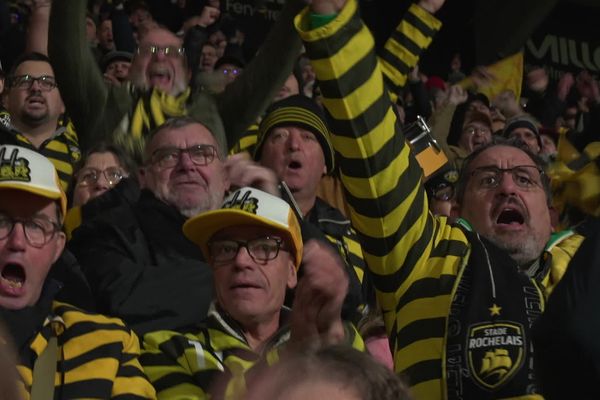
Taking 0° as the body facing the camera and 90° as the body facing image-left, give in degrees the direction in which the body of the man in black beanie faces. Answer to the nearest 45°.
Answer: approximately 45°

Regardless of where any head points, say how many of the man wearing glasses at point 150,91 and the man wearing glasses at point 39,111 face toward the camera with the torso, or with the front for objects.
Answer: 2

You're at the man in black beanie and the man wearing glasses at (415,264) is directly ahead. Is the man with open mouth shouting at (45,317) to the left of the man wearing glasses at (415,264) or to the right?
right

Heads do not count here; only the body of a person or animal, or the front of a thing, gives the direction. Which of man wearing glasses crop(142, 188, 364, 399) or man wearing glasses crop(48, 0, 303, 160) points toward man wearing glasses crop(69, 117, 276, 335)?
man wearing glasses crop(48, 0, 303, 160)

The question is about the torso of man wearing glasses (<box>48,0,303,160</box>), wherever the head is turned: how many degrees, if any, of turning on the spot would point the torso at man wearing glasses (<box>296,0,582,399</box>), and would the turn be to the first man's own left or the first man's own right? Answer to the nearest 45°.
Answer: approximately 45° to the first man's own left

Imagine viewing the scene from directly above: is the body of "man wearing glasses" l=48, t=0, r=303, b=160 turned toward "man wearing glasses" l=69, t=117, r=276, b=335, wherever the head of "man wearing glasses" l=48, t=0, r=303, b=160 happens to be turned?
yes

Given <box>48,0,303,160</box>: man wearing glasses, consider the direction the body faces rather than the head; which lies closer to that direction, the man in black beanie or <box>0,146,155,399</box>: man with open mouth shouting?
the man with open mouth shouting

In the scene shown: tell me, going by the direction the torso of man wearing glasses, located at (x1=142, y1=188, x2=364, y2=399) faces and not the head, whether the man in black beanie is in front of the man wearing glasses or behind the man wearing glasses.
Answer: behind
